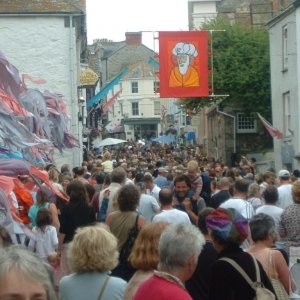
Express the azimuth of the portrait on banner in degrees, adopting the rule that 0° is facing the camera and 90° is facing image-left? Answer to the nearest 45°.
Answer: approximately 0°

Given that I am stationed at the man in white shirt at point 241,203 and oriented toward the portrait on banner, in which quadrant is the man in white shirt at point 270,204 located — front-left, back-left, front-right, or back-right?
back-right
